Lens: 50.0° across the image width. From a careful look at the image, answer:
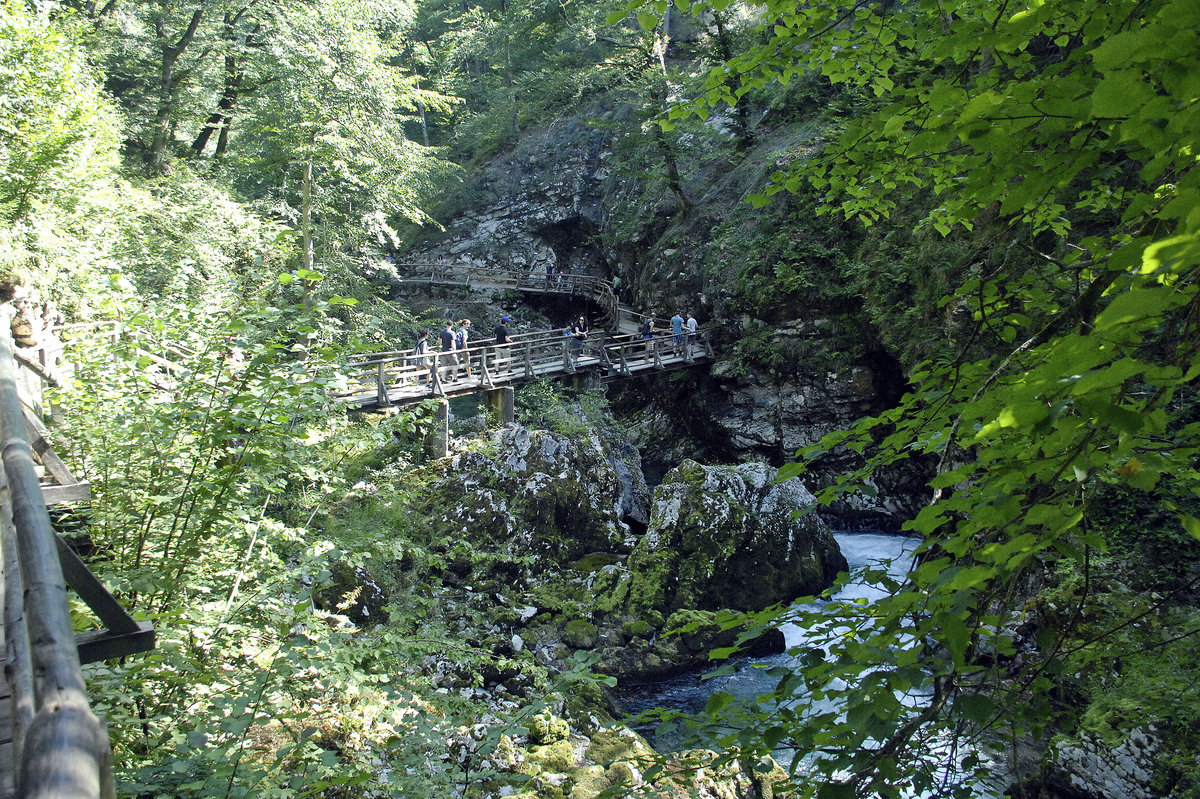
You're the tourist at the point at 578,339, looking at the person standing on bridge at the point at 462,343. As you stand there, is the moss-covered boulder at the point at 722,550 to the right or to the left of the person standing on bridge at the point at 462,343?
left
